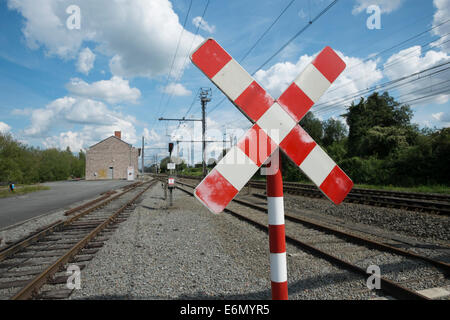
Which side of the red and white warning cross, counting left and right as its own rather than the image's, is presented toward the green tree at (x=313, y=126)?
back

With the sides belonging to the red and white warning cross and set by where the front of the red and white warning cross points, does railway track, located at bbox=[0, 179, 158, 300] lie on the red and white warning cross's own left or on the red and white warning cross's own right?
on the red and white warning cross's own right

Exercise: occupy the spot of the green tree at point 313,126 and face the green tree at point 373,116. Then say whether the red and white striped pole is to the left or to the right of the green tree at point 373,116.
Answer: right

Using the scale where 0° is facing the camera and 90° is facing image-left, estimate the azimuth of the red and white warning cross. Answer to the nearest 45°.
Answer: approximately 0°

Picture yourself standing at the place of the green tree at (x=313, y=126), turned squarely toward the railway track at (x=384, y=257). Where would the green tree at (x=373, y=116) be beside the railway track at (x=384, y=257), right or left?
left

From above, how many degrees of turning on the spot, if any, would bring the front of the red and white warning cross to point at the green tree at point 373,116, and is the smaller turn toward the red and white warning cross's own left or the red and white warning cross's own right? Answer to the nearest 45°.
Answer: approximately 180°
